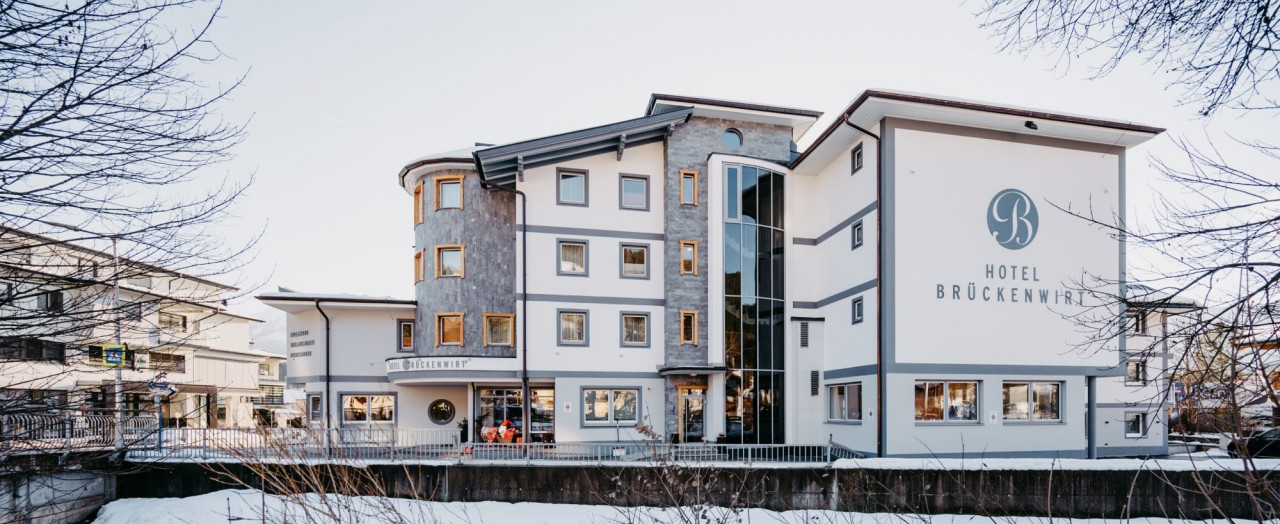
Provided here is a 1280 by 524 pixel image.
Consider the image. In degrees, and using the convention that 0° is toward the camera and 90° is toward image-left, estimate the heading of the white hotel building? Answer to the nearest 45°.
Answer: approximately 0°

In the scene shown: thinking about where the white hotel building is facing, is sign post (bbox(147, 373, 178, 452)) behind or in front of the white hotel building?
in front
